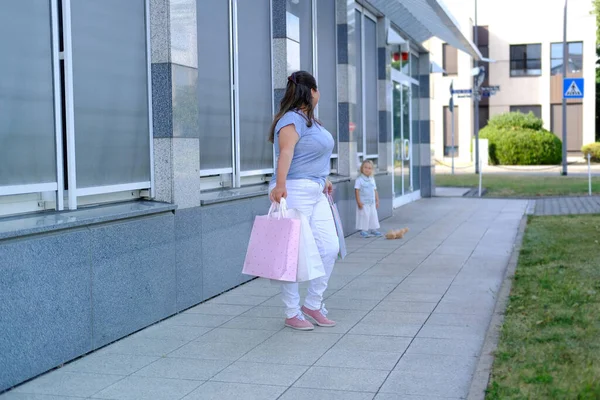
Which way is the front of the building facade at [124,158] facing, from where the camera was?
facing the viewer and to the right of the viewer

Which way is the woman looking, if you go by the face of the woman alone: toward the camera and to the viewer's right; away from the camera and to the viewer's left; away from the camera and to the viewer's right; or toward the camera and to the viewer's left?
away from the camera and to the viewer's right

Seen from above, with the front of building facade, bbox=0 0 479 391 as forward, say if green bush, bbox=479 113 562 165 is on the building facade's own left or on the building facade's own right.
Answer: on the building facade's own left

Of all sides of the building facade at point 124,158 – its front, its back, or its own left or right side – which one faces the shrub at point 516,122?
left

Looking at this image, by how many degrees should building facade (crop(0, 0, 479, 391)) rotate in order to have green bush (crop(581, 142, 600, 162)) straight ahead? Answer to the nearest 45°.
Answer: approximately 90° to its left
